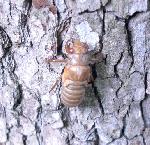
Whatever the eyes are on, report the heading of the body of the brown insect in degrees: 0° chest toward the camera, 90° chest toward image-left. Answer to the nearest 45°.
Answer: approximately 180°
